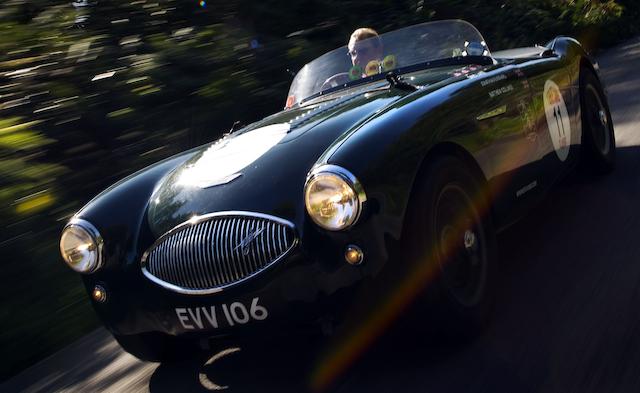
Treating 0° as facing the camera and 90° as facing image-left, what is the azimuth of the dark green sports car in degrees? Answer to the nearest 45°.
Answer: approximately 45°

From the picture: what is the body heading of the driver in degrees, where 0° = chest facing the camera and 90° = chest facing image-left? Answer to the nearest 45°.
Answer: approximately 45°
